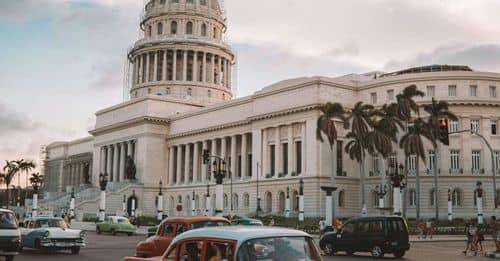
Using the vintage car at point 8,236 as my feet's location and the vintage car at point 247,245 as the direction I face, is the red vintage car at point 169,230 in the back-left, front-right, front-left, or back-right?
front-left

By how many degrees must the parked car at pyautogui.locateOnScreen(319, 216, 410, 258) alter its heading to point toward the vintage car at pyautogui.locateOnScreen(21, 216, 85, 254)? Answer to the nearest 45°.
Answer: approximately 45° to its left

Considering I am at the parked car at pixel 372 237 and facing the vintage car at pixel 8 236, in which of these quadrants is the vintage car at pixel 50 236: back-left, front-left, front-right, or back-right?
front-right

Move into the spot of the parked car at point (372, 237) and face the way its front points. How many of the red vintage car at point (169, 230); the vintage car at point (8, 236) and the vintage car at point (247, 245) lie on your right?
0

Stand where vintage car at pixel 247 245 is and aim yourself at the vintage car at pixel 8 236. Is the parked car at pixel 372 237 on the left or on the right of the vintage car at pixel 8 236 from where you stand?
right

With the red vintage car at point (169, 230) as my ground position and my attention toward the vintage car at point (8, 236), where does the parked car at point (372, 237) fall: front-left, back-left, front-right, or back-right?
back-right
